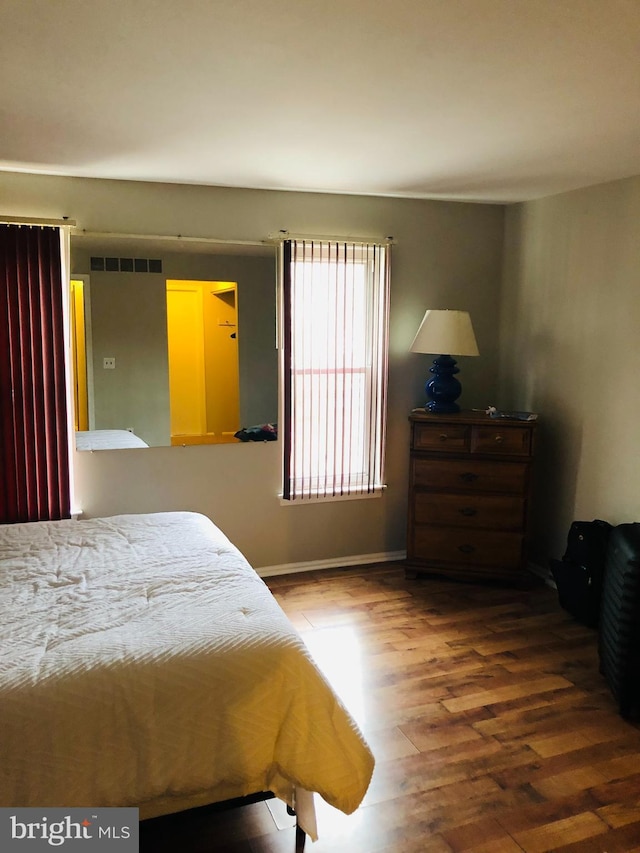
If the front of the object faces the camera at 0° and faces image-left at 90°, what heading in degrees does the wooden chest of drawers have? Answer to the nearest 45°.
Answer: approximately 0°

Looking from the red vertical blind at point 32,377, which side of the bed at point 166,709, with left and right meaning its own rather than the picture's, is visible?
left

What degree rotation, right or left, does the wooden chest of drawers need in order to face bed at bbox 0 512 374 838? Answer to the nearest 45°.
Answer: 0° — it already faces it

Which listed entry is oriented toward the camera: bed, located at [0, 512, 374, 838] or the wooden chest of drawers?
the wooden chest of drawers

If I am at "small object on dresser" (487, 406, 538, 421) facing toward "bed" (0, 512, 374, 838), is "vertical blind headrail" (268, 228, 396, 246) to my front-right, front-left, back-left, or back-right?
front-right

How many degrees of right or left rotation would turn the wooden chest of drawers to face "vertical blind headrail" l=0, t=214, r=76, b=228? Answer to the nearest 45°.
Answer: approximately 45° to its right

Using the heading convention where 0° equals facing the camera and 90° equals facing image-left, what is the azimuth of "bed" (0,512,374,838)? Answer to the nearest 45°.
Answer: approximately 270°

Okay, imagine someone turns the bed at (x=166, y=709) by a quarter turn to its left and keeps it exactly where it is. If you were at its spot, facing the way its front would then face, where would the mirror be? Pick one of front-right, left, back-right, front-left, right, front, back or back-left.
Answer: front

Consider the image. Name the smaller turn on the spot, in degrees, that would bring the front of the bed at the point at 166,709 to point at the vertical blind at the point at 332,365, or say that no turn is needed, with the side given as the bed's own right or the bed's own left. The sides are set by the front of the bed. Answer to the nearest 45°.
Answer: approximately 45° to the bed's own left

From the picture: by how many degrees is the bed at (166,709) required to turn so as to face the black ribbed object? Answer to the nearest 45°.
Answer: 0° — it already faces it

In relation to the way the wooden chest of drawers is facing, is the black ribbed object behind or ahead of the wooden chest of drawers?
ahead

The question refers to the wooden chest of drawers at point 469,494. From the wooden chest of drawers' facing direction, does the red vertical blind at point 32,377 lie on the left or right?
on its right

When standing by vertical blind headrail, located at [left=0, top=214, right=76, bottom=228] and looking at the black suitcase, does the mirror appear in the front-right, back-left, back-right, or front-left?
front-left

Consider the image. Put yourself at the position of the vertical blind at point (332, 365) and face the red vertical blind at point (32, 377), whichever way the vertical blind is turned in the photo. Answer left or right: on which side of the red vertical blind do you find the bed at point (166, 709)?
left

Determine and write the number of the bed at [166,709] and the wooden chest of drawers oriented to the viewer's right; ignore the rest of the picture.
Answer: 1
